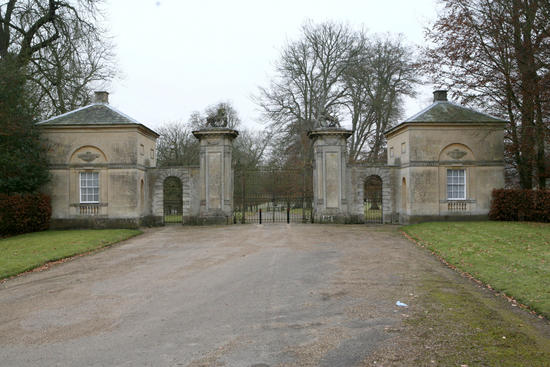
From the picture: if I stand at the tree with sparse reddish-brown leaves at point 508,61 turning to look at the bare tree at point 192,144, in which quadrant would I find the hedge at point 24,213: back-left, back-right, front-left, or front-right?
front-left

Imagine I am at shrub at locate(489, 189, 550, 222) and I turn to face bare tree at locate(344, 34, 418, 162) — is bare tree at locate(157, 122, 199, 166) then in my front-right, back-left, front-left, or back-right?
front-left

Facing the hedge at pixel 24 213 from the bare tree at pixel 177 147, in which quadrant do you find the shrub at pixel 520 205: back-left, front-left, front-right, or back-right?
front-left

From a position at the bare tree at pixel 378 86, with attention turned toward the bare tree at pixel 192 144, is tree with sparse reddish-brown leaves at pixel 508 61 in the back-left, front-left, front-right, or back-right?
back-left

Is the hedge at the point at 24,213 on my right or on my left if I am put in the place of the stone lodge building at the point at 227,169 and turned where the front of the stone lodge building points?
on my right

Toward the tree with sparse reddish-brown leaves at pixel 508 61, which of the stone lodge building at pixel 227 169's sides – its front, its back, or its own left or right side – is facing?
left
